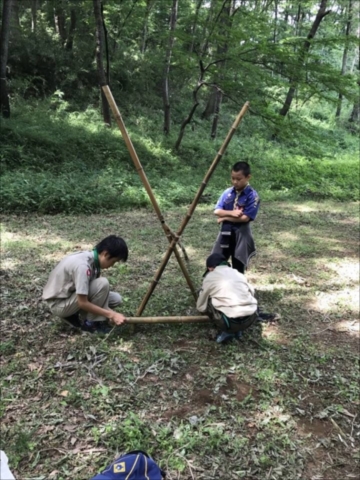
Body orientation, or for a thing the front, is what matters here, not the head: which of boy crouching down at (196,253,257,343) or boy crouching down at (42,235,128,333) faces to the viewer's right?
boy crouching down at (42,235,128,333)

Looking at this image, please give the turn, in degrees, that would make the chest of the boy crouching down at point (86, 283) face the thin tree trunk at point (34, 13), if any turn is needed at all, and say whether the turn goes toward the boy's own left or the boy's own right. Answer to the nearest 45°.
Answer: approximately 90° to the boy's own left

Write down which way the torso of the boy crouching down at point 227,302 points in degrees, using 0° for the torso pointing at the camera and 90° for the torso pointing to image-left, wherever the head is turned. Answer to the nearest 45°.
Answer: approximately 135°

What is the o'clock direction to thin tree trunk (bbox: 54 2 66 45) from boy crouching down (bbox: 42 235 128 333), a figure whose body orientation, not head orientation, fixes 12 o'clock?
The thin tree trunk is roughly at 9 o'clock from the boy crouching down.

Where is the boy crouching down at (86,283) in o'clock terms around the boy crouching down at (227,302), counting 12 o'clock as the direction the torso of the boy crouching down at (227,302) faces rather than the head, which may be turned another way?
the boy crouching down at (86,283) is roughly at 10 o'clock from the boy crouching down at (227,302).

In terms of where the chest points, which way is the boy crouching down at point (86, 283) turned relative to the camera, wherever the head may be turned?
to the viewer's right

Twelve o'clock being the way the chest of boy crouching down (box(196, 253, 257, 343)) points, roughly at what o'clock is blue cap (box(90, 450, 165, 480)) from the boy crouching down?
The blue cap is roughly at 8 o'clock from the boy crouching down.

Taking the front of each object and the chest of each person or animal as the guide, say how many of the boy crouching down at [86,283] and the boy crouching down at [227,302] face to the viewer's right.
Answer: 1

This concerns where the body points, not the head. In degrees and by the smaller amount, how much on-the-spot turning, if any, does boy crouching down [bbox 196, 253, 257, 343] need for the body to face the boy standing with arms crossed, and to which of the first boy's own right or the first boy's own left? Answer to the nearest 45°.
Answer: approximately 45° to the first boy's own right

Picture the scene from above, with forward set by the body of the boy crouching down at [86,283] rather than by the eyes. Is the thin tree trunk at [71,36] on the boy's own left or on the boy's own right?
on the boy's own left
